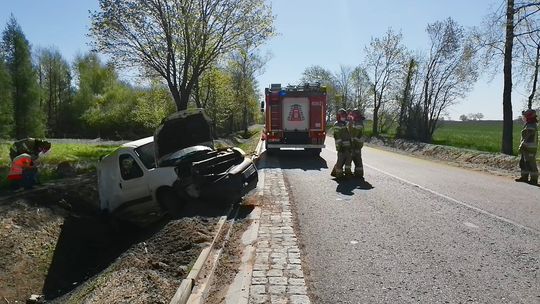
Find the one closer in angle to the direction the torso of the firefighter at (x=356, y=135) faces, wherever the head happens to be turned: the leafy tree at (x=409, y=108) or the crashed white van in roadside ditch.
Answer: the crashed white van in roadside ditch

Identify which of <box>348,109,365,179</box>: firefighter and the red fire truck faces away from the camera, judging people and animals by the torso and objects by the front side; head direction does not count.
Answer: the red fire truck

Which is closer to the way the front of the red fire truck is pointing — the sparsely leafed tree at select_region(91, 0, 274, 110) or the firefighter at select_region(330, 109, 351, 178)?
the sparsely leafed tree

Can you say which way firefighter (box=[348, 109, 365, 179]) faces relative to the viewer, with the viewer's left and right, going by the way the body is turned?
facing to the left of the viewer

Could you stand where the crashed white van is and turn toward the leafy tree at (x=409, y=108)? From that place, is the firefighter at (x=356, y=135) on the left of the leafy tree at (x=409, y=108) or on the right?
right

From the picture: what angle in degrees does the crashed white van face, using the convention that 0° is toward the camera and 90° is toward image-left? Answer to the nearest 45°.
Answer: approximately 315°

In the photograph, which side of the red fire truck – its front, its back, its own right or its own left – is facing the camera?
back

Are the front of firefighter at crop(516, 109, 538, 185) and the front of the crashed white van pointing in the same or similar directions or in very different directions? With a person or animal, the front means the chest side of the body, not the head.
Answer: very different directions

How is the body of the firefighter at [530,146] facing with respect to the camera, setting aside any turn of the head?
to the viewer's left
